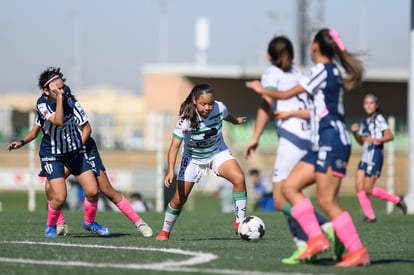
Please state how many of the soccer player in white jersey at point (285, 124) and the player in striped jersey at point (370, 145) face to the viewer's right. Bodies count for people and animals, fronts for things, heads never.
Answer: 0

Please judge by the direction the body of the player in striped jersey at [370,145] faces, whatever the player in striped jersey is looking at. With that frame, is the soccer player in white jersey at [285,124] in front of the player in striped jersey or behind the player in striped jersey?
in front

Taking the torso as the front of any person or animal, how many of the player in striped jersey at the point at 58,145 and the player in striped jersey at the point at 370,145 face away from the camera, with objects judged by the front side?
0

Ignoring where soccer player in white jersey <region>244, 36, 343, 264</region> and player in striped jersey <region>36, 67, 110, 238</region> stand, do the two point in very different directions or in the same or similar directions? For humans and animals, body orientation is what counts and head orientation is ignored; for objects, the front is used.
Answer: very different directions

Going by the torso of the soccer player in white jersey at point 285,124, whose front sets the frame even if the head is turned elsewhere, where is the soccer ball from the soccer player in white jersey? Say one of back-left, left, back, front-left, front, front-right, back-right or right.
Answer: front-right

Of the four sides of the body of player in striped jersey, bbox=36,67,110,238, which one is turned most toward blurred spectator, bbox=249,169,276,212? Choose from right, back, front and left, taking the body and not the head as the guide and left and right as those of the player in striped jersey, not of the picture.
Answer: back

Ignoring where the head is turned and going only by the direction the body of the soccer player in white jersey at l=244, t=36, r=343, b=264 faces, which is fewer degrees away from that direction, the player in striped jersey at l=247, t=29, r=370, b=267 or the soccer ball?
the soccer ball

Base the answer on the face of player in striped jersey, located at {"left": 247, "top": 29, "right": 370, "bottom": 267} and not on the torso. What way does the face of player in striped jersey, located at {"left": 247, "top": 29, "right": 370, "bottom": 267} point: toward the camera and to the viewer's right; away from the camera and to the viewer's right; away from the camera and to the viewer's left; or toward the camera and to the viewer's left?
away from the camera and to the viewer's left

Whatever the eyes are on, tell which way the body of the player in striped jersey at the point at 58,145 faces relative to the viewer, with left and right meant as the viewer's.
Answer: facing the viewer and to the right of the viewer

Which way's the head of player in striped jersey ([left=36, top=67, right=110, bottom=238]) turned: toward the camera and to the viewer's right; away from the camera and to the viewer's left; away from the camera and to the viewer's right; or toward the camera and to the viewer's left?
toward the camera and to the viewer's right

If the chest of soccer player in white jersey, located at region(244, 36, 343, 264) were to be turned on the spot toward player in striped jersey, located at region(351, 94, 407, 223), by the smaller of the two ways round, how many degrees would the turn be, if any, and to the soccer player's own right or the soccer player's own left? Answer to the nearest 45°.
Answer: approximately 45° to the soccer player's own right

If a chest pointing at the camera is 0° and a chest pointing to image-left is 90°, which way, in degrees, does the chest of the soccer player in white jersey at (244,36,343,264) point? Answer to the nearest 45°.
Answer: approximately 135°

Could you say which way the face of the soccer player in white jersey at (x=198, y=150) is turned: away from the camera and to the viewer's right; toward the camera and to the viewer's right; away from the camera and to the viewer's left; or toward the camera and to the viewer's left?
toward the camera and to the viewer's right

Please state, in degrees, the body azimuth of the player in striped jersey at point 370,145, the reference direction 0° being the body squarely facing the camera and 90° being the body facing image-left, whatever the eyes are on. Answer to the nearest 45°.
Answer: approximately 45°

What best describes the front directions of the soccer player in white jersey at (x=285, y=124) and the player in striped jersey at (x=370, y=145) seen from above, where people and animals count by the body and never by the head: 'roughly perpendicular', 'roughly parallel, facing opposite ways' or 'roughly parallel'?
roughly perpendicular

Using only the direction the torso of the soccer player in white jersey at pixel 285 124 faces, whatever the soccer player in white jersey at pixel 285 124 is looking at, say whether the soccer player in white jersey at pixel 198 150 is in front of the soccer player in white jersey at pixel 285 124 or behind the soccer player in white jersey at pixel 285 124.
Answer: in front
